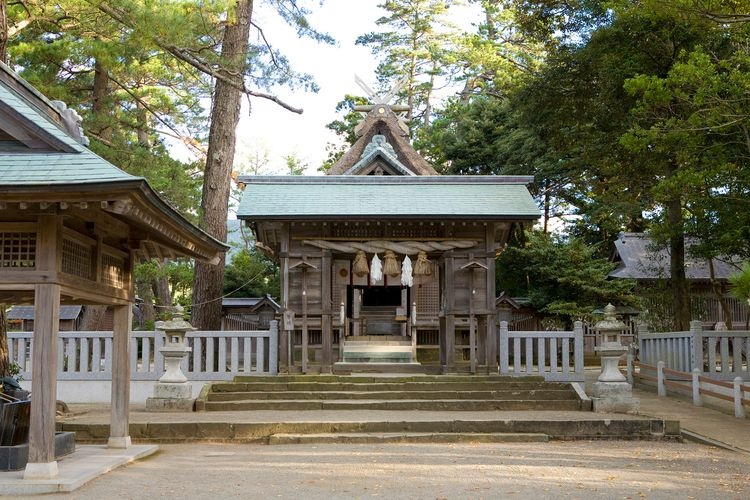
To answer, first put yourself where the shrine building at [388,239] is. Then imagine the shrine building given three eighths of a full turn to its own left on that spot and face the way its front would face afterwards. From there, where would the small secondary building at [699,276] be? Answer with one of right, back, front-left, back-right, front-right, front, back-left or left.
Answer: front

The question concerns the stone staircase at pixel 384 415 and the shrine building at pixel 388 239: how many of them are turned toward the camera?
2

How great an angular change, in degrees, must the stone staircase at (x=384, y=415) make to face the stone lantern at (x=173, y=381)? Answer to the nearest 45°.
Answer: approximately 90° to its right

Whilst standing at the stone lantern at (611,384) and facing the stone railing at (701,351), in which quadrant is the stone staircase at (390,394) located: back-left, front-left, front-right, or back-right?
back-left

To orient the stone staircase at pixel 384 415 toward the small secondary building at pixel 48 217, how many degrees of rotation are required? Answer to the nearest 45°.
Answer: approximately 45° to its right

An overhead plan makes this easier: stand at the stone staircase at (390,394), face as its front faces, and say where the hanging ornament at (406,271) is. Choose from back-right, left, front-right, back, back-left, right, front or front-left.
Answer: back

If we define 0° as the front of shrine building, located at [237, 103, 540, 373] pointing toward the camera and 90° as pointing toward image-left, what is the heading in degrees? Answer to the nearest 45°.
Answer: approximately 0°
